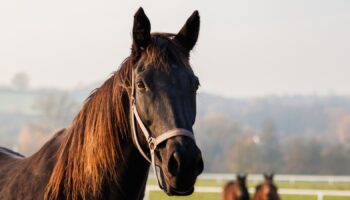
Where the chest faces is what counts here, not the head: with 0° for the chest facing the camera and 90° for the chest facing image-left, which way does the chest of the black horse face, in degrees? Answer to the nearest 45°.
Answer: approximately 315°
